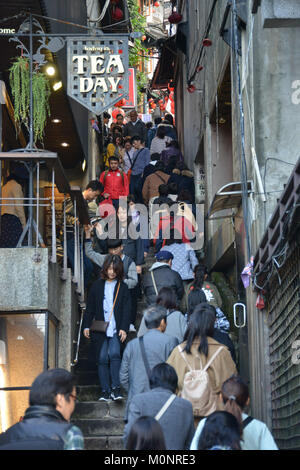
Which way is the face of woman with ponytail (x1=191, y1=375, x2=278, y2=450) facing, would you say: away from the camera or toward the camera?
away from the camera

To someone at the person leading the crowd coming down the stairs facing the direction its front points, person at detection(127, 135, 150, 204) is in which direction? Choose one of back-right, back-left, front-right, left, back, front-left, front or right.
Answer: back

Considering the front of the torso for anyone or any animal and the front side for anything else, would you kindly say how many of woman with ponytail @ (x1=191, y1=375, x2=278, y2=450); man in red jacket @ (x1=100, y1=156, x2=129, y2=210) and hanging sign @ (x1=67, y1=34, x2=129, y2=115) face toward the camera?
2

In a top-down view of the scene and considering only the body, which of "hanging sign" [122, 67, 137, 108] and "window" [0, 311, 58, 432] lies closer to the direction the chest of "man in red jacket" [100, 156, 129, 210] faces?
the window

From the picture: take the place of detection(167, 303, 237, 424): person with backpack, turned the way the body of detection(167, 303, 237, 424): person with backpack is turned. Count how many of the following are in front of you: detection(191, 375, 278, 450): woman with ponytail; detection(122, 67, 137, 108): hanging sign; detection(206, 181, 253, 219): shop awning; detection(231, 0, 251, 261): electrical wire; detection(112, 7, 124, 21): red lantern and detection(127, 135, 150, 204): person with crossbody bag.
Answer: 5

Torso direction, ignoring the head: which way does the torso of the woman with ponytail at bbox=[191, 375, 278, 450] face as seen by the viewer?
away from the camera

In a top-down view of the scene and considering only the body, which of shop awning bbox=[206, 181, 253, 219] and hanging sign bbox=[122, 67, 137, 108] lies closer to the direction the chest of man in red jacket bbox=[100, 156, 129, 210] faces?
the shop awning

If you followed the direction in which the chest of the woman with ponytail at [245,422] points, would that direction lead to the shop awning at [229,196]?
yes

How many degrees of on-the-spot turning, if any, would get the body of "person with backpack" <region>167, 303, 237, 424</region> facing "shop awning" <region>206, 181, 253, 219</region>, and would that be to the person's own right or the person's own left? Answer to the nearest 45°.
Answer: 0° — they already face it

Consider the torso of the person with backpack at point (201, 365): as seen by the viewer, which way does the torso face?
away from the camera
